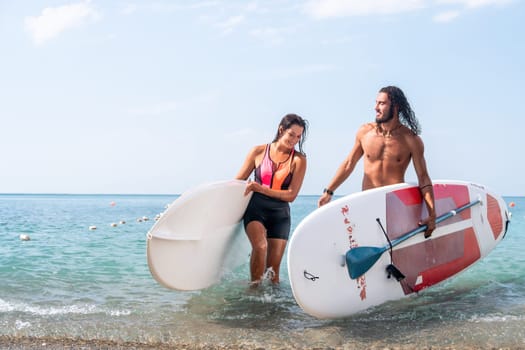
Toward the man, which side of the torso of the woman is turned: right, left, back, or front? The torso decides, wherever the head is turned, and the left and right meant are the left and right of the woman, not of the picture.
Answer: left

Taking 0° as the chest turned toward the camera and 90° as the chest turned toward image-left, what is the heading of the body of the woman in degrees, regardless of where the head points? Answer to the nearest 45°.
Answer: approximately 0°
